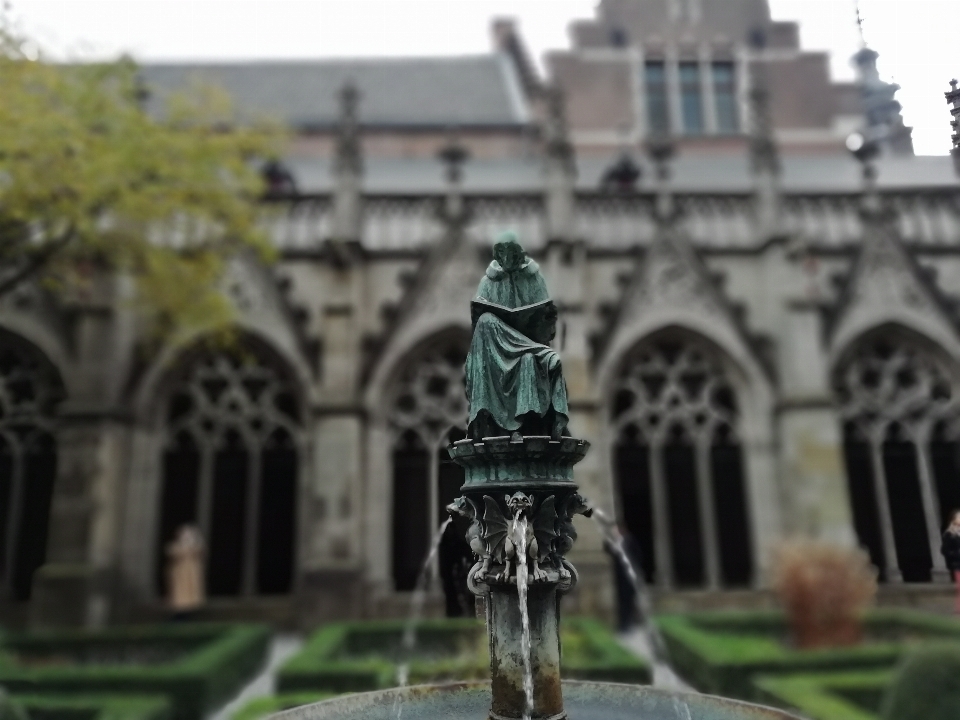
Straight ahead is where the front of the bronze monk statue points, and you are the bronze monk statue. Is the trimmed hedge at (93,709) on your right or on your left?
on your right

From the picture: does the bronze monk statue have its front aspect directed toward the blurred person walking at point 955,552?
no

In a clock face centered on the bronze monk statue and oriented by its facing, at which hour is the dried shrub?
The dried shrub is roughly at 7 o'clock from the bronze monk statue.

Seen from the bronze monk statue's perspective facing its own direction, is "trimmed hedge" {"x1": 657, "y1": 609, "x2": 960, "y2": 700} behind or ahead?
behind

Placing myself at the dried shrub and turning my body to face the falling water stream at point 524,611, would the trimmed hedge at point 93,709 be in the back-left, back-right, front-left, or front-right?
front-right

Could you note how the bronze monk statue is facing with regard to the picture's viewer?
facing the viewer

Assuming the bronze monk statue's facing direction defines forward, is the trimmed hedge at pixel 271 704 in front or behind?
behind

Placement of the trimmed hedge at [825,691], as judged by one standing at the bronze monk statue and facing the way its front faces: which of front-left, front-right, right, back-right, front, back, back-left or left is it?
back-left

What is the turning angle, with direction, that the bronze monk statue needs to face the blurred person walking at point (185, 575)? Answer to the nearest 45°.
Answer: approximately 135° to its right

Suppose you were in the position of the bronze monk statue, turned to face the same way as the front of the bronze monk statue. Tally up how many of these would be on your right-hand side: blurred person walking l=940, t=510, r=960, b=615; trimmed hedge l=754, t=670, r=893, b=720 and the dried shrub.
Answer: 0

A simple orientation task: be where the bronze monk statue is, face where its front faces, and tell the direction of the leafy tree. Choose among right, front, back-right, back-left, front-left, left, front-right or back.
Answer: back-right

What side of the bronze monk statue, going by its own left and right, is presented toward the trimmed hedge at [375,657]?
back

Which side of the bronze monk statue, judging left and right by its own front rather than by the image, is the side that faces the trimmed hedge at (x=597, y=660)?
back
